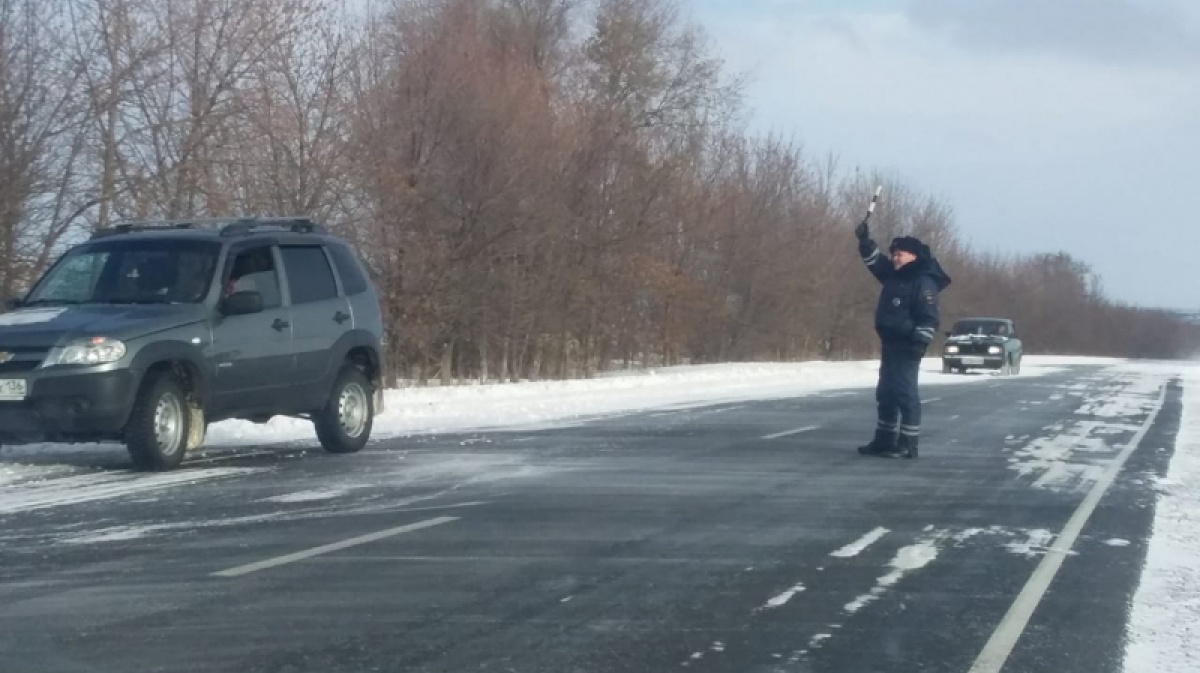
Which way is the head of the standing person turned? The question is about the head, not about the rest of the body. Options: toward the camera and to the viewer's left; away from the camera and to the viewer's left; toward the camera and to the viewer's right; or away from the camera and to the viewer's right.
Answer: toward the camera and to the viewer's left
